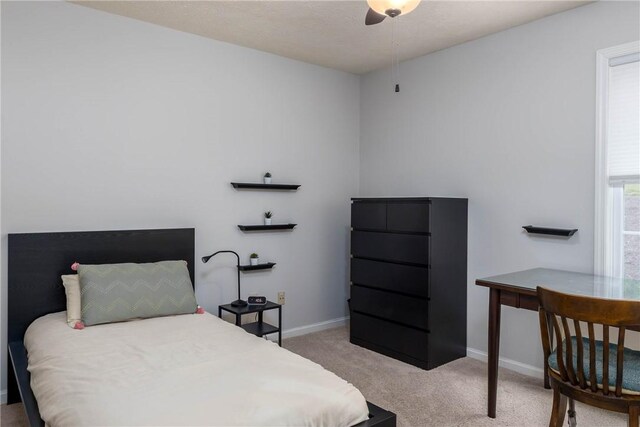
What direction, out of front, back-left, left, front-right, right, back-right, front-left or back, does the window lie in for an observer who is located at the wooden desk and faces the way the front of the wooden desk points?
back

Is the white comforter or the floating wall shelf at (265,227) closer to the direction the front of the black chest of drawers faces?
the white comforter

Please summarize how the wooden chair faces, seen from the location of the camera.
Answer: facing away from the viewer and to the right of the viewer

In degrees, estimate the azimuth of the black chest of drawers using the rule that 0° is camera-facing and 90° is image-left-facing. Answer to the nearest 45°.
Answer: approximately 45°

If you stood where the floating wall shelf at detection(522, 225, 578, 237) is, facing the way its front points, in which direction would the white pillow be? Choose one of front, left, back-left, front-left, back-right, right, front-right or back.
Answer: front

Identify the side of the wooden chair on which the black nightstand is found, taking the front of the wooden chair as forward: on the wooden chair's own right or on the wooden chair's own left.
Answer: on the wooden chair's own left

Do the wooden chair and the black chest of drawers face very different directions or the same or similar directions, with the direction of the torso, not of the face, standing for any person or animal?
very different directions

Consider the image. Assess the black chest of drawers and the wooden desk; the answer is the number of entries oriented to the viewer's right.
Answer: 0

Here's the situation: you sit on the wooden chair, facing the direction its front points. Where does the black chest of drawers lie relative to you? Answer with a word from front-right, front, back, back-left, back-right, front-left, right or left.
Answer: left

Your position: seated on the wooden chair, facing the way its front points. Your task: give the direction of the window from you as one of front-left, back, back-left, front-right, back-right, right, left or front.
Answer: front-left
